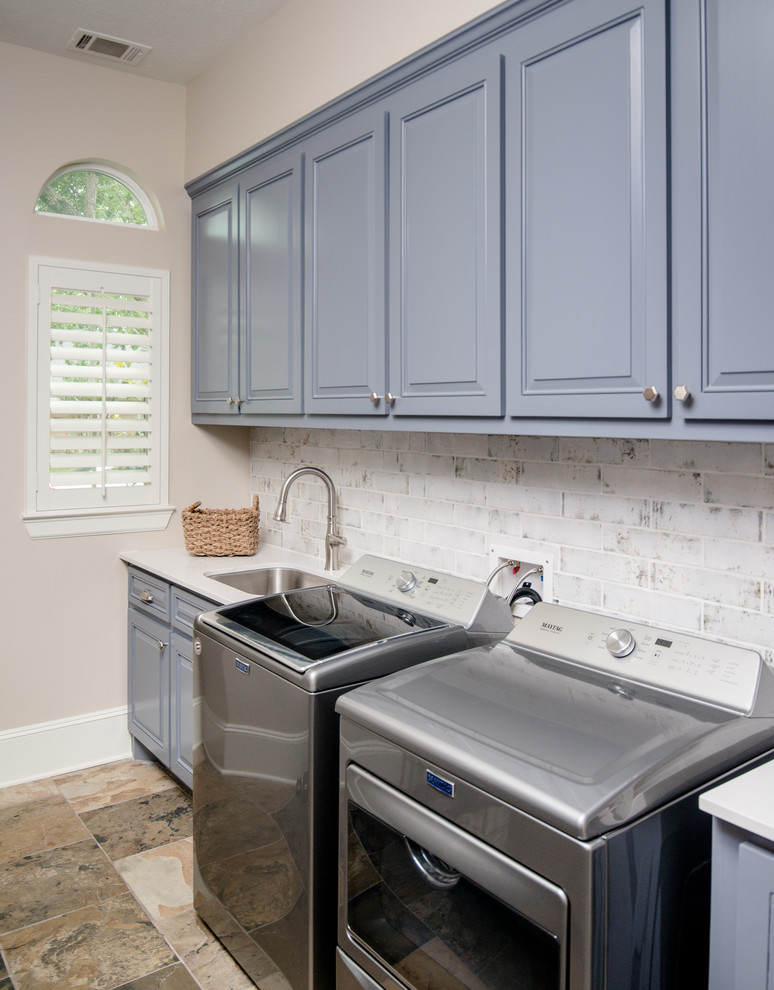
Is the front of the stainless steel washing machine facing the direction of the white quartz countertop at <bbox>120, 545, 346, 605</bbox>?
no

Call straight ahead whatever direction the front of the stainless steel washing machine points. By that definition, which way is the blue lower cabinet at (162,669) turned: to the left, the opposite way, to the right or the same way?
the same way

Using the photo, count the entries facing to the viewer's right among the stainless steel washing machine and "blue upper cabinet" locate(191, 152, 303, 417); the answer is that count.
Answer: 0

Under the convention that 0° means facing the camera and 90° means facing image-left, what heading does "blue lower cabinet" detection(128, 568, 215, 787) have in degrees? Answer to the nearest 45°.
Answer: approximately 45°

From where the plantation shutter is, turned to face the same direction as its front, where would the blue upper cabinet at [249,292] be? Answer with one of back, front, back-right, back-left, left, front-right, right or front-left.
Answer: front

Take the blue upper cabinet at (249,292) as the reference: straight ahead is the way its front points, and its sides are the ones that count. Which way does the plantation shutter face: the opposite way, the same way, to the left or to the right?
to the left

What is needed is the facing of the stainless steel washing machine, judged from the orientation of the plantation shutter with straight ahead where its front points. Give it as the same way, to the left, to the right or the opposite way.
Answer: to the right

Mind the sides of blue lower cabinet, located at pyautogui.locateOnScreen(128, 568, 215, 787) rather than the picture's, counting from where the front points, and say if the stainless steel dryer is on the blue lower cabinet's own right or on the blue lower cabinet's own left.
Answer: on the blue lower cabinet's own left

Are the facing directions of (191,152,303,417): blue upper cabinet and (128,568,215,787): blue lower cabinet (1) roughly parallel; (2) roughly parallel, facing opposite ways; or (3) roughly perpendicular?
roughly parallel

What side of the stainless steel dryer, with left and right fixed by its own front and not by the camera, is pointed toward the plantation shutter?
right

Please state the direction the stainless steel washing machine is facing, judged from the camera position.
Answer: facing the viewer and to the left of the viewer

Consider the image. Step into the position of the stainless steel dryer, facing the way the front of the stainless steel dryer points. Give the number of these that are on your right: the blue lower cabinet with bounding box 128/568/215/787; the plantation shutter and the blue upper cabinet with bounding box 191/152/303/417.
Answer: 3

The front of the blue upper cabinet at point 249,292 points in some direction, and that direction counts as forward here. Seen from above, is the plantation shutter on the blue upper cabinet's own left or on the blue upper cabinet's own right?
on the blue upper cabinet's own right

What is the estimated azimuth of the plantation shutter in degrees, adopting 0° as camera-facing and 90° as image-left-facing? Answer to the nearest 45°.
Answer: approximately 315°

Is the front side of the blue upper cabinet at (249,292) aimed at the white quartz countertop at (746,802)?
no

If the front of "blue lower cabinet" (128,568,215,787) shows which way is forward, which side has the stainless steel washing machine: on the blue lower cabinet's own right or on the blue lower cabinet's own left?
on the blue lower cabinet's own left

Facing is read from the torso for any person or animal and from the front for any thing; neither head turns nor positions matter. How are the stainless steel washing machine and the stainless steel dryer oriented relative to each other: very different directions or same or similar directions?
same or similar directions

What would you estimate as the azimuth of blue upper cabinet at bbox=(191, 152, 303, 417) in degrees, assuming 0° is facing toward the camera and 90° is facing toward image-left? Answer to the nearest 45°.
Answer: approximately 45°

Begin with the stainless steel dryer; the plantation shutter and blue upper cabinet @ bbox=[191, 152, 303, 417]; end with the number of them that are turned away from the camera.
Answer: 0
